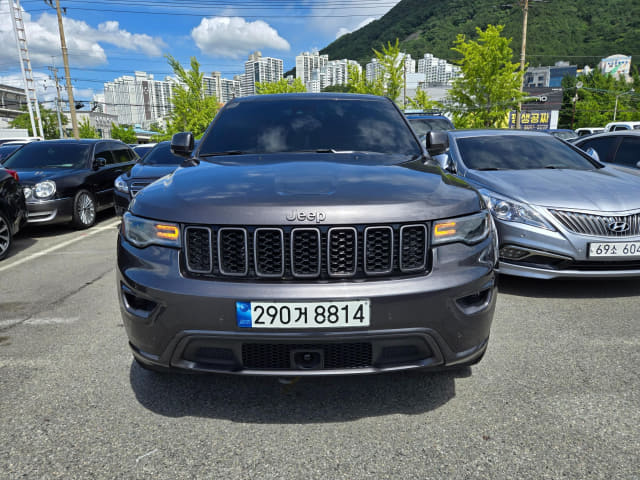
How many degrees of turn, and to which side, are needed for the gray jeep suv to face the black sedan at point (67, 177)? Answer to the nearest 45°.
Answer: approximately 135° to its right

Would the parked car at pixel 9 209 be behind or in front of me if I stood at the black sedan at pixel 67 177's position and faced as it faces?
in front

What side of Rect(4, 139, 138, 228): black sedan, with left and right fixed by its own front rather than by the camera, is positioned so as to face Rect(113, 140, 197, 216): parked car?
left

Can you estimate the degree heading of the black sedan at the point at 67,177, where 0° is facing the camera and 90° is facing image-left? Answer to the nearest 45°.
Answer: approximately 45°

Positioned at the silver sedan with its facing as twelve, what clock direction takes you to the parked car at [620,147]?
The parked car is roughly at 8 o'clock from the silver sedan.

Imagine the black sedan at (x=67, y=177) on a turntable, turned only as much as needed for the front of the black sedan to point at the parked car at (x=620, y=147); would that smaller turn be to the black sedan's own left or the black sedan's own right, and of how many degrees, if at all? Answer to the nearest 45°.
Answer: approximately 90° to the black sedan's own left

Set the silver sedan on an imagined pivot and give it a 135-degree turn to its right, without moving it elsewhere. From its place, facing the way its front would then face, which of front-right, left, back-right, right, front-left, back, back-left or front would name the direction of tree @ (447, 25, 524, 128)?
right

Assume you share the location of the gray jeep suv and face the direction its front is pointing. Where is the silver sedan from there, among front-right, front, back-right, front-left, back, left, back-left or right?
back-left

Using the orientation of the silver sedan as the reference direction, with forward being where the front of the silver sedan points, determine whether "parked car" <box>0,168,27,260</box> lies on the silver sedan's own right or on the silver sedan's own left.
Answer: on the silver sedan's own right
